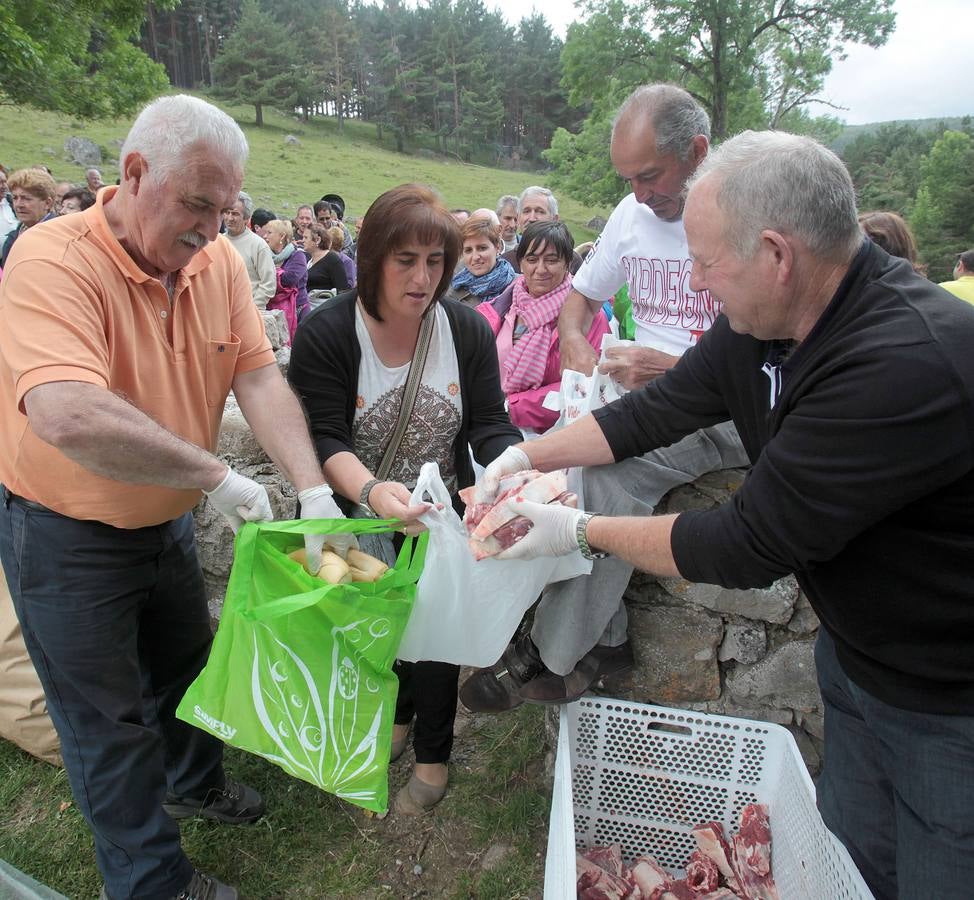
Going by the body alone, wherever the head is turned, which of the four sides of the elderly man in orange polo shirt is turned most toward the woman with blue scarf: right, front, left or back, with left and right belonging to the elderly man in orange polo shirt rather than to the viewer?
left

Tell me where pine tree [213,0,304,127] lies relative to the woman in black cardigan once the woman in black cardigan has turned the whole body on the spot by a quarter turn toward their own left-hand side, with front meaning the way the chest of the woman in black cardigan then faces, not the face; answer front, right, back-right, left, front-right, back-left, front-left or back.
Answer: left

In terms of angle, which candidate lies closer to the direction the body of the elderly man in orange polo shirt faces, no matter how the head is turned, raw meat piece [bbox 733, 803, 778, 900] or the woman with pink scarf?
the raw meat piece

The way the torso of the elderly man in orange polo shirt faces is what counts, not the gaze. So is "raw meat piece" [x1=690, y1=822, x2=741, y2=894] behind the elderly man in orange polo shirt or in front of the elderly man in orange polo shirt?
in front

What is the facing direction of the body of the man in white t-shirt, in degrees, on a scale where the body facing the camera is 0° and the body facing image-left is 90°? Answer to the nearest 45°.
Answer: approximately 45°

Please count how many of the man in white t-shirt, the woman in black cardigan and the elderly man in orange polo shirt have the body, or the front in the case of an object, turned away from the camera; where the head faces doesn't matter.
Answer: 0

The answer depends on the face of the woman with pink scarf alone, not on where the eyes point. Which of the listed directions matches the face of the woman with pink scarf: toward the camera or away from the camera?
toward the camera

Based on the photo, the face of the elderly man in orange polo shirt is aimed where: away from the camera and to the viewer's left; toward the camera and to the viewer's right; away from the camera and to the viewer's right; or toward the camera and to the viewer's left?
toward the camera and to the viewer's right

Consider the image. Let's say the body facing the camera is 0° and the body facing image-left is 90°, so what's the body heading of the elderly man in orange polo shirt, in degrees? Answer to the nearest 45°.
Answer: approximately 315°

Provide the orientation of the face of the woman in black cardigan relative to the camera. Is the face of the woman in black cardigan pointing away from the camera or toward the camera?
toward the camera

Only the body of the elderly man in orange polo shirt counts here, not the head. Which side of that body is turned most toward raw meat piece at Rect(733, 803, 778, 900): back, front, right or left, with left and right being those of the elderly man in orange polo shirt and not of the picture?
front

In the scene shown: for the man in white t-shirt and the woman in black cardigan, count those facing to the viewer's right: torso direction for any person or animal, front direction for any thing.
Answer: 0

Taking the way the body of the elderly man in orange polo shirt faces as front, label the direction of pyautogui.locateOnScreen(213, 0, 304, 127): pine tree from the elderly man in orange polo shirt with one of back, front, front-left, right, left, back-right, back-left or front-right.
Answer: back-left

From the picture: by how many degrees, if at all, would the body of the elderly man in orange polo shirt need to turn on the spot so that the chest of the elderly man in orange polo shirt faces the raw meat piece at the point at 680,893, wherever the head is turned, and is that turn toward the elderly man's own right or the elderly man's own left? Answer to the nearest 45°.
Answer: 0° — they already face it

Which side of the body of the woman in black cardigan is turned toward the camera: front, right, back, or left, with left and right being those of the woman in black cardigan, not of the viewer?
front

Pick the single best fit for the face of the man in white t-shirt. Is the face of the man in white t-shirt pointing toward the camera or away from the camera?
toward the camera
